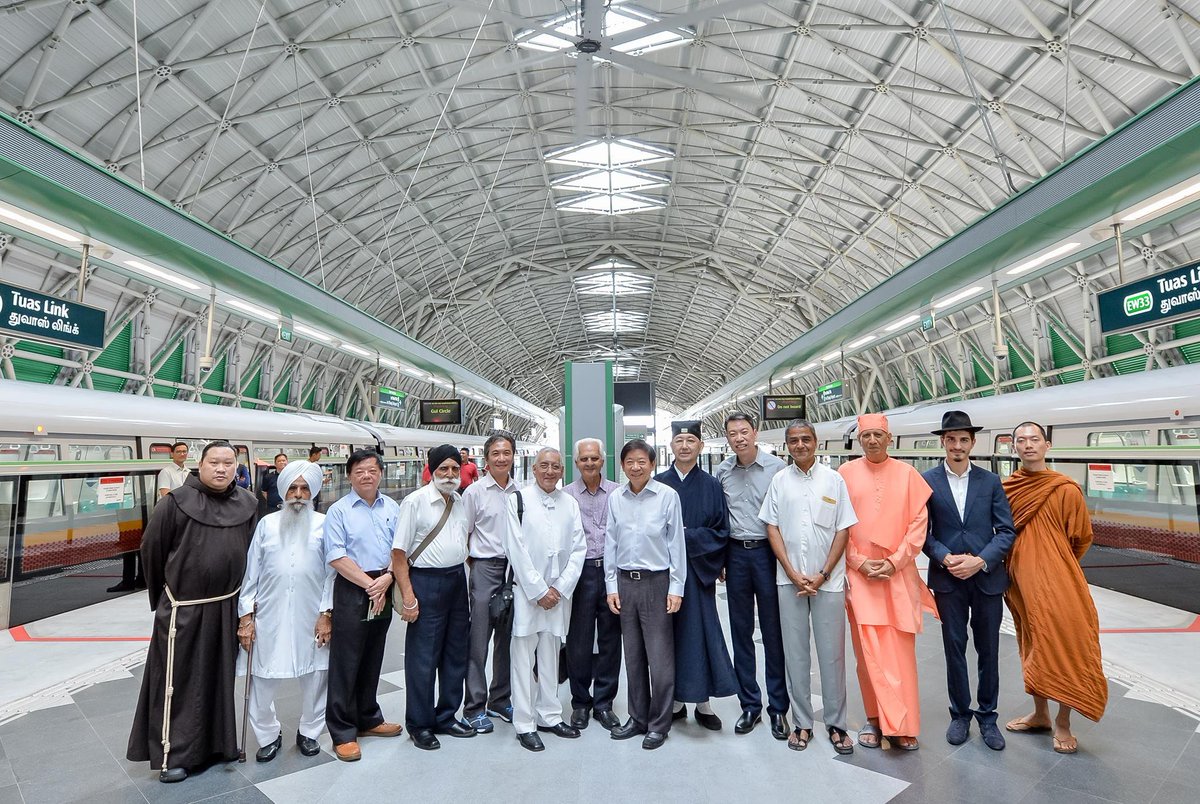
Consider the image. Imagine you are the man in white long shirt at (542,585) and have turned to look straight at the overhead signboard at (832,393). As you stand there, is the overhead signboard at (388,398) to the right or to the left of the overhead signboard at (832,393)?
left

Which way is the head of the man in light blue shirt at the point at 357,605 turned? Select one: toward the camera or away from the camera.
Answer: toward the camera

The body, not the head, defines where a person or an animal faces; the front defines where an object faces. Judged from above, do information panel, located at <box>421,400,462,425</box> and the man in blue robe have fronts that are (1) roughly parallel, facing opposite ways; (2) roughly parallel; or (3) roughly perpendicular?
roughly parallel

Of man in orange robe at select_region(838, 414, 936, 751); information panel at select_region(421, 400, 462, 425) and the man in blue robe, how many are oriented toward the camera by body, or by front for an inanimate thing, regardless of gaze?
3

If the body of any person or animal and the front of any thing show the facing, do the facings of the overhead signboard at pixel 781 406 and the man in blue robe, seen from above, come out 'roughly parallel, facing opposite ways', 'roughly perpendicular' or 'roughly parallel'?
roughly parallel

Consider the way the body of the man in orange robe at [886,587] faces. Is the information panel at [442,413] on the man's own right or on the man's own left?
on the man's own right

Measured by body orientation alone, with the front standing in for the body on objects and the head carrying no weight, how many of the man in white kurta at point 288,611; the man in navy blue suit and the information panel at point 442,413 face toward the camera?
3

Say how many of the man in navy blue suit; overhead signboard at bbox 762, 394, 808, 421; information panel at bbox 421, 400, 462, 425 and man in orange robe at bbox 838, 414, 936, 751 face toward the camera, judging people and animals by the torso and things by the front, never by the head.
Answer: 4

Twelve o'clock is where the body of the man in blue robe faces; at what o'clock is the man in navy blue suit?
The man in navy blue suit is roughly at 9 o'clock from the man in blue robe.

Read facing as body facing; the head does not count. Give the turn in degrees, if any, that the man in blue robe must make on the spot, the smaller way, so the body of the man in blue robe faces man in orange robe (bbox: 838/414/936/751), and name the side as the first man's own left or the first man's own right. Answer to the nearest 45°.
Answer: approximately 90° to the first man's own left

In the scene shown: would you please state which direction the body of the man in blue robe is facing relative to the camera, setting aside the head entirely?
toward the camera

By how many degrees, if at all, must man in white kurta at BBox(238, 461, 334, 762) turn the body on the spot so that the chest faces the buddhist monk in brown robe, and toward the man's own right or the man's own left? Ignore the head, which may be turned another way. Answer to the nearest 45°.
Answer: approximately 45° to the man's own left

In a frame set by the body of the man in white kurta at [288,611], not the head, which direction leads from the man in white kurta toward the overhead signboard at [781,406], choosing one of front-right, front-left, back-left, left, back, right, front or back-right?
back-left

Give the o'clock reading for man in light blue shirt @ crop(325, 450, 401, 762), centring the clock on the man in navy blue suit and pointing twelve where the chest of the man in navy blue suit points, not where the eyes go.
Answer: The man in light blue shirt is roughly at 2 o'clock from the man in navy blue suit.

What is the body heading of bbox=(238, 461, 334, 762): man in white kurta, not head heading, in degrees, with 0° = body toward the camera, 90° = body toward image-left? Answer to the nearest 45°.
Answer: approximately 0°

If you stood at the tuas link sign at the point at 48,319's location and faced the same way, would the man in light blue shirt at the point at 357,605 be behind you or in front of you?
in front
